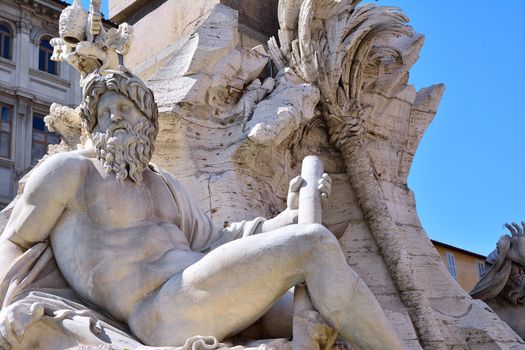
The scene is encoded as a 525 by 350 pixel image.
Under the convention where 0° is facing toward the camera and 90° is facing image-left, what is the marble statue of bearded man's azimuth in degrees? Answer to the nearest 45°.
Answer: approximately 315°
